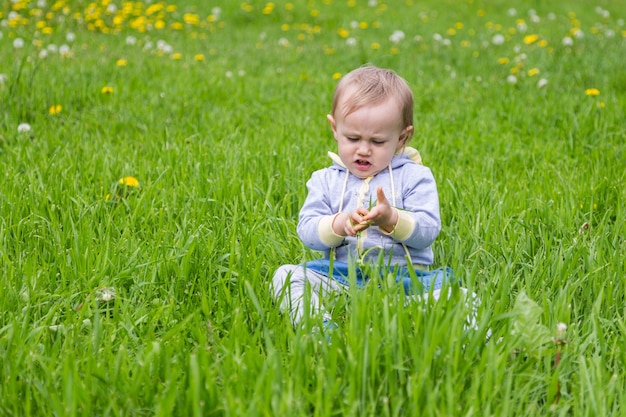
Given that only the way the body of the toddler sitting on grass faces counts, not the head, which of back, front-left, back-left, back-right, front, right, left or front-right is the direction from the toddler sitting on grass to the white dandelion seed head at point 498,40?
back

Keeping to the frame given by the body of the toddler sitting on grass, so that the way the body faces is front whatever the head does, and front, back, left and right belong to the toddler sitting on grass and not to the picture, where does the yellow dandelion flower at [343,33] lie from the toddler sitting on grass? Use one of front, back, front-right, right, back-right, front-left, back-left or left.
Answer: back

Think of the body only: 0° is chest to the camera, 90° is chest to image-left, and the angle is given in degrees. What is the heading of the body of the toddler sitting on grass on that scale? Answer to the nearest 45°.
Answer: approximately 0°

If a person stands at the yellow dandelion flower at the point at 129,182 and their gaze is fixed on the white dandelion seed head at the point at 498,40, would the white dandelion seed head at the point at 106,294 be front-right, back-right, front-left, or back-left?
back-right

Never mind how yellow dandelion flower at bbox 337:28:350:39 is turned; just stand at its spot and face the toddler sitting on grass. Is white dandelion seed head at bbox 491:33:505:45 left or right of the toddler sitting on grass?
left

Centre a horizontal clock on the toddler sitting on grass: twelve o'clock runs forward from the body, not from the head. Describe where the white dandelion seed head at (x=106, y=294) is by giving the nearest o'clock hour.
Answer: The white dandelion seed head is roughly at 2 o'clock from the toddler sitting on grass.
